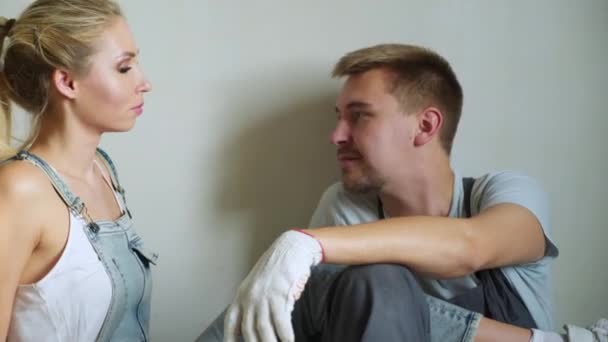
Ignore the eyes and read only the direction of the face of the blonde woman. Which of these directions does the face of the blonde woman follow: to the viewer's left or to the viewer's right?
to the viewer's right

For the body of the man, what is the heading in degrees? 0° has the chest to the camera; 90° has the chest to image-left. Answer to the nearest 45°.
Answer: approximately 45°

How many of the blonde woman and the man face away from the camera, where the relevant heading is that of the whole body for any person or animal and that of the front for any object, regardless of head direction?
0

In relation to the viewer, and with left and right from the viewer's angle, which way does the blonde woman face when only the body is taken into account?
facing the viewer and to the right of the viewer

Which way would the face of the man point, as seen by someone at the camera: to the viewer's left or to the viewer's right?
to the viewer's left
